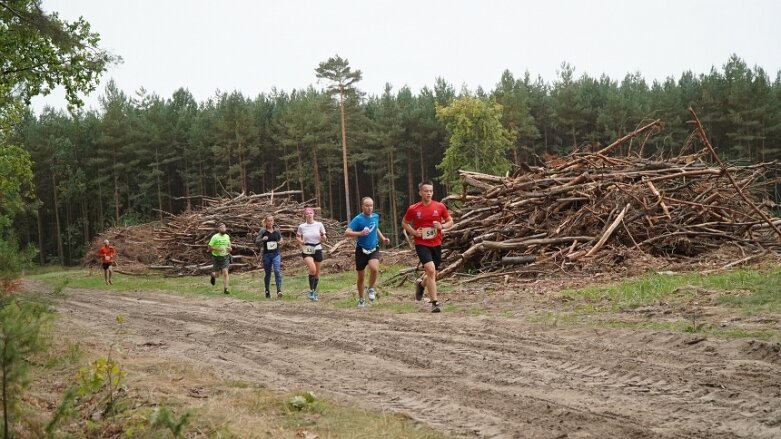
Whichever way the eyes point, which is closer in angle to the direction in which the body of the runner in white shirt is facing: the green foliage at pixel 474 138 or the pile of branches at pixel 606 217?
the pile of branches

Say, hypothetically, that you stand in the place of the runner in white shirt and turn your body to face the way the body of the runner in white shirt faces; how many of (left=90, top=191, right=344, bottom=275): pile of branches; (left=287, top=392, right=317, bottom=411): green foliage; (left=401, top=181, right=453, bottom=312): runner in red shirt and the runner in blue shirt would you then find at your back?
1

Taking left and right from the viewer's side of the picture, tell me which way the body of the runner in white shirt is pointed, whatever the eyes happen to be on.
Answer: facing the viewer

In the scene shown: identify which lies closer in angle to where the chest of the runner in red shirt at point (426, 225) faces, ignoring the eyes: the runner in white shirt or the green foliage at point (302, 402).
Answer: the green foliage

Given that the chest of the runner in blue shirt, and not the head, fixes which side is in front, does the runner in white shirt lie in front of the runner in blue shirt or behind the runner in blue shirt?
behind

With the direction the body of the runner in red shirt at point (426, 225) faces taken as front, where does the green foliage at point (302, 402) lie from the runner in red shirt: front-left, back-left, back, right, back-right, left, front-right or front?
front

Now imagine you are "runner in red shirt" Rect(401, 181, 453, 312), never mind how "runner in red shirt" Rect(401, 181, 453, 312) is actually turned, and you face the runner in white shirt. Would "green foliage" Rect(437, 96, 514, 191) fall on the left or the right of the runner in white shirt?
right

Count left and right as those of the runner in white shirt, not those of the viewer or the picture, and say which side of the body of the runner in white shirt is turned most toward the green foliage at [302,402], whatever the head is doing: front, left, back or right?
front

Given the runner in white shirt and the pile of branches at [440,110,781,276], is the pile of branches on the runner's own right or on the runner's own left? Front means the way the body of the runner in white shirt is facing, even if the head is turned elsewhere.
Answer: on the runner's own left

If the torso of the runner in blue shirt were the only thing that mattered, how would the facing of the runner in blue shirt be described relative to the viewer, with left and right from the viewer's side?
facing the viewer and to the right of the viewer

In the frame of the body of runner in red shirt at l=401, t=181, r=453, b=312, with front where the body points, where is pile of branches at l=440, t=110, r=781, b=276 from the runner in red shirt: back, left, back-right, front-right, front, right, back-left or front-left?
back-left

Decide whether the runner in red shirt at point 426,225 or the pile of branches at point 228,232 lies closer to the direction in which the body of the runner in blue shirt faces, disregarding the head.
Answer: the runner in red shirt

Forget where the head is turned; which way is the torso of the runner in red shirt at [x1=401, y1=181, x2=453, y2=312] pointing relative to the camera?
toward the camera

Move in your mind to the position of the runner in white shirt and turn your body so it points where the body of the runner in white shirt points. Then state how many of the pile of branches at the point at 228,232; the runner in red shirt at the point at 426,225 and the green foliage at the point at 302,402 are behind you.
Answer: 1

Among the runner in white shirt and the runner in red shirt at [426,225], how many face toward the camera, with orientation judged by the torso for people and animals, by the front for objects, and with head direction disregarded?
2

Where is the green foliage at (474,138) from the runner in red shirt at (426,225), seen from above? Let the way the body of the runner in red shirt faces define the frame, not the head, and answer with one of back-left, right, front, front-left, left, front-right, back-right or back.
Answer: back

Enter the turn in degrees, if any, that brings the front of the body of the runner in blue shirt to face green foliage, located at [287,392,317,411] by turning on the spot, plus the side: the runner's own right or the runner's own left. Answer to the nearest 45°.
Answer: approximately 45° to the runner's own right
